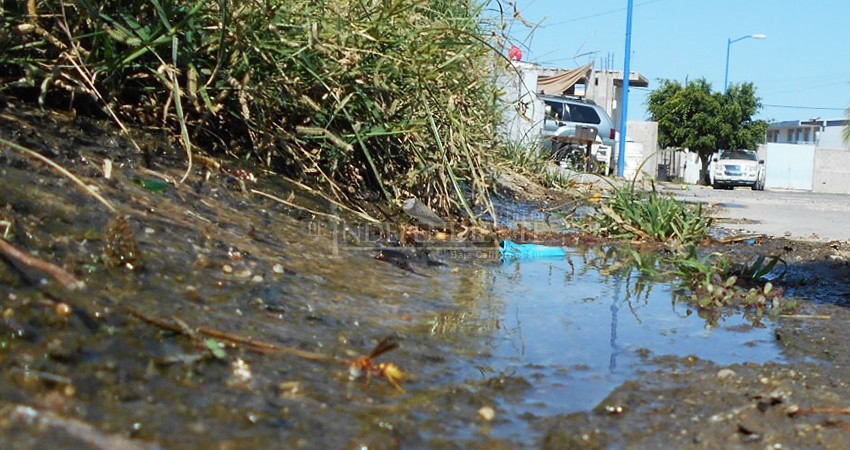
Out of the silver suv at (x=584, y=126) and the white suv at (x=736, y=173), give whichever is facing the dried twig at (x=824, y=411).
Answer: the white suv at (x=736, y=173)

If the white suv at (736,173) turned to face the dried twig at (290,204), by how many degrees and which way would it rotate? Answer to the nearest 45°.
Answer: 0° — it already faces it

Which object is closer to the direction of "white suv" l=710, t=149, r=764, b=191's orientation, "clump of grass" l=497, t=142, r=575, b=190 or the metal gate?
the clump of grass

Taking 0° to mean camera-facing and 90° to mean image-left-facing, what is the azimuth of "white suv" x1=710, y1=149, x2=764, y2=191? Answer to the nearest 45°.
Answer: approximately 0°

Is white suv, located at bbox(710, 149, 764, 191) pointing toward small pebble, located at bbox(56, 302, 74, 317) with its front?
yes

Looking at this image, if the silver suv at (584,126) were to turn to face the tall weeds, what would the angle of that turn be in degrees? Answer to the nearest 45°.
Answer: approximately 90° to its left

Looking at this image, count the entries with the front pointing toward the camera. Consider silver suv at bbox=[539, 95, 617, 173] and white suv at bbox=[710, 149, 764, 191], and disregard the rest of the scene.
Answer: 1

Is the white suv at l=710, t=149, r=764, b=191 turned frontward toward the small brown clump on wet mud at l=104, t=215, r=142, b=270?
yes

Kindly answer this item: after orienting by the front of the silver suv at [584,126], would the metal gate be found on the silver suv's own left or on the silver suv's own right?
on the silver suv's own right
